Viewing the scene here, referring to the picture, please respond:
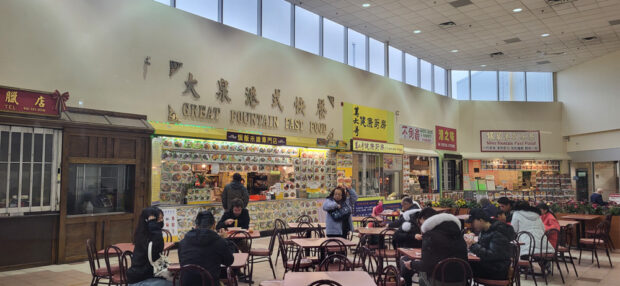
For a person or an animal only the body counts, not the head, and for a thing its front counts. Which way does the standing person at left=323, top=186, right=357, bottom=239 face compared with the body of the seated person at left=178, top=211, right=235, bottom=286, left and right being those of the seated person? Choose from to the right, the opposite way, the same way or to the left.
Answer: the opposite way

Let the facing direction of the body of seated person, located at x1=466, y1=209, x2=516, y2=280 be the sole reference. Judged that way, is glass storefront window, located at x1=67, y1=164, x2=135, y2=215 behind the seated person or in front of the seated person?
in front

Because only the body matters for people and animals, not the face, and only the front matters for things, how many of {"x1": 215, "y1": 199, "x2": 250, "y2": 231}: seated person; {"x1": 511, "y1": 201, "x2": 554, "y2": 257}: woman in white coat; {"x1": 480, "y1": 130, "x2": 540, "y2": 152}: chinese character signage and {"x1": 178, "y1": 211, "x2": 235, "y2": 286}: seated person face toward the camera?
2

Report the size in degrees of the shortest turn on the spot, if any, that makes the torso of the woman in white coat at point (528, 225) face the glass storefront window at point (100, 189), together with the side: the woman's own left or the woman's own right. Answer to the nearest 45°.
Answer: approximately 90° to the woman's own left

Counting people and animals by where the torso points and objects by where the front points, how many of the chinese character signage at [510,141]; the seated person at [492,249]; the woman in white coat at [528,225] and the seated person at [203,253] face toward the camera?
1

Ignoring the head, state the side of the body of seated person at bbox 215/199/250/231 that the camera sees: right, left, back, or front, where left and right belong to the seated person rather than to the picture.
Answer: front

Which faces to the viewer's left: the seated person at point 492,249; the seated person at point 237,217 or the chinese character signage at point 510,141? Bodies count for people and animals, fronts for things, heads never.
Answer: the seated person at point 492,249

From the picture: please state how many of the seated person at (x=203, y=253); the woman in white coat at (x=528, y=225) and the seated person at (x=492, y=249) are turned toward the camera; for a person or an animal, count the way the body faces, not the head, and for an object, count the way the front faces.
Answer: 0

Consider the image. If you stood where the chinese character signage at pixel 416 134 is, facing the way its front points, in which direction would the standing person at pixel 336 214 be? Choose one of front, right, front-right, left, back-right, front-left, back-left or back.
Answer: front-right

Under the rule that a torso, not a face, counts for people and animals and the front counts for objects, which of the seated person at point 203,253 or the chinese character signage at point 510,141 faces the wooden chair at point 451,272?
the chinese character signage

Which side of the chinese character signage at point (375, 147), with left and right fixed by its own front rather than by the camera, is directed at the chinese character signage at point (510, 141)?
left

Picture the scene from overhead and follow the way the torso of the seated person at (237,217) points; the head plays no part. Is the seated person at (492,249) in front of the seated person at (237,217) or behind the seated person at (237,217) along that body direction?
in front

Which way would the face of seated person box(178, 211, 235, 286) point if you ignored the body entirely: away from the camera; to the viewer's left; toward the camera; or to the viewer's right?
away from the camera

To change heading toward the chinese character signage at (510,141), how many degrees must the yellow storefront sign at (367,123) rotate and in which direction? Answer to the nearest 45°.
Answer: approximately 90° to its left

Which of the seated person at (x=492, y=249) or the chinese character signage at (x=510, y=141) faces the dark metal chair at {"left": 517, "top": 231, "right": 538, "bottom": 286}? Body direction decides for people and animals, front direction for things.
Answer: the chinese character signage

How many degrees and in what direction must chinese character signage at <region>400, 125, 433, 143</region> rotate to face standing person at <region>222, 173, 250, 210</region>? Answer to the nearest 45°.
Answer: approximately 45° to its right

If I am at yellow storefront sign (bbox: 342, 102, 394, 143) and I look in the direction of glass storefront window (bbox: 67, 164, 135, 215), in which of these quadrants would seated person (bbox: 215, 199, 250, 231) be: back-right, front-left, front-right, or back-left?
front-left

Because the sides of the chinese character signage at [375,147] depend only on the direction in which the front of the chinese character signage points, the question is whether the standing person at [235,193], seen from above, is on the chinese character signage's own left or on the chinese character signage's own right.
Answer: on the chinese character signage's own right

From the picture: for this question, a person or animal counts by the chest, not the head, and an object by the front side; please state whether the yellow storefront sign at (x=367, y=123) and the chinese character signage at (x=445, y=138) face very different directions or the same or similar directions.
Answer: same or similar directions

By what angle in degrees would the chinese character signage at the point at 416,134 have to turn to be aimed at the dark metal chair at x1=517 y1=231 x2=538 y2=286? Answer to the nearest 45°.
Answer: approximately 45° to its right

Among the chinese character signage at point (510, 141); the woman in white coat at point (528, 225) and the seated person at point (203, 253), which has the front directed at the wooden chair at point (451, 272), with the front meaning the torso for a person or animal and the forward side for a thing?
the chinese character signage
